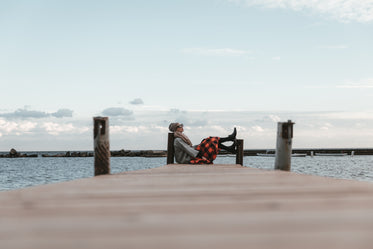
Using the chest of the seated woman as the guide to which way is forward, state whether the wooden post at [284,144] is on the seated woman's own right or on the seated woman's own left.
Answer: on the seated woman's own right

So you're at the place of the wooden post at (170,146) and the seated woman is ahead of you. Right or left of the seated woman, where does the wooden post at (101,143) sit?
right

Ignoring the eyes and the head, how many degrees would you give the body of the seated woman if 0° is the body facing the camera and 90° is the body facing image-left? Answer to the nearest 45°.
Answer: approximately 270°

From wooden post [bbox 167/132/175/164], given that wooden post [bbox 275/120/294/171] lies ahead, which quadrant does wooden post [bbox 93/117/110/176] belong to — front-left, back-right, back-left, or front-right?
front-right

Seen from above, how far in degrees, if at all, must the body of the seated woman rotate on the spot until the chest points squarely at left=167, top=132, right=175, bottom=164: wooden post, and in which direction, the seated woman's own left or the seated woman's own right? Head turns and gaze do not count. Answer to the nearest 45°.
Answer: approximately 135° to the seated woman's own left
